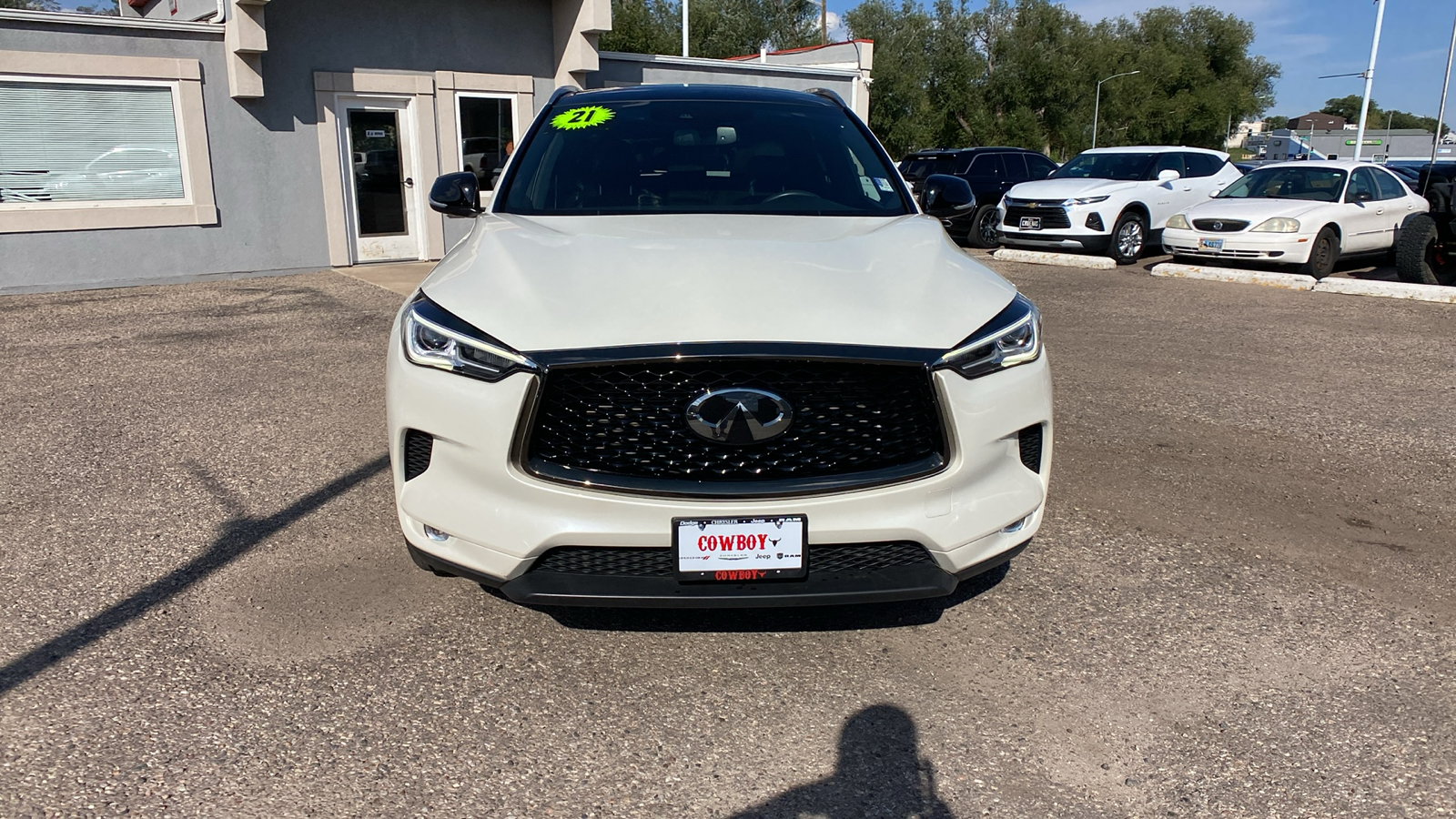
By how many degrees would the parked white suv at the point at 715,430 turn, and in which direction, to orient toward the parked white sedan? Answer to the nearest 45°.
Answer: approximately 135° to its left

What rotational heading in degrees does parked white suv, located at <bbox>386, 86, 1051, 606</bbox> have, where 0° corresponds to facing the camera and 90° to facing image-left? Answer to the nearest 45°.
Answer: approximately 0°

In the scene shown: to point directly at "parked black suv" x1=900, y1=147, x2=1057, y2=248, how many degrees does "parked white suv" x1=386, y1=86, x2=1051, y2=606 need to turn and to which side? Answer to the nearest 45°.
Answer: approximately 180°

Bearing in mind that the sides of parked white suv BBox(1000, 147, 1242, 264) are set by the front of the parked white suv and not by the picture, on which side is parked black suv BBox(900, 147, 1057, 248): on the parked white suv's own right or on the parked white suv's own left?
on the parked white suv's own right

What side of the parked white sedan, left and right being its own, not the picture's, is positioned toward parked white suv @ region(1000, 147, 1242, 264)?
right

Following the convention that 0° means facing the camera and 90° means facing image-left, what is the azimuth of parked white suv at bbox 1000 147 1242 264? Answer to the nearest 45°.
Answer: approximately 45°

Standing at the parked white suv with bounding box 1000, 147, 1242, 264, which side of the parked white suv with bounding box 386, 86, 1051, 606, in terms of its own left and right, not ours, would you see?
back

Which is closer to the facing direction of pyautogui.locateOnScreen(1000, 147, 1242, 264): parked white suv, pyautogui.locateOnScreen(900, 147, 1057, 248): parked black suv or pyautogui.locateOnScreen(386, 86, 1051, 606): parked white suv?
the parked white suv

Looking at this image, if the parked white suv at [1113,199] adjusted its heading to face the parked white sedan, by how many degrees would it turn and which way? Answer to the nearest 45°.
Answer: approximately 90° to its left

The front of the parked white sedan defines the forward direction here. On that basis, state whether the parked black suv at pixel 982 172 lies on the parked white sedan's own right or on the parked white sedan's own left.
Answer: on the parked white sedan's own right
